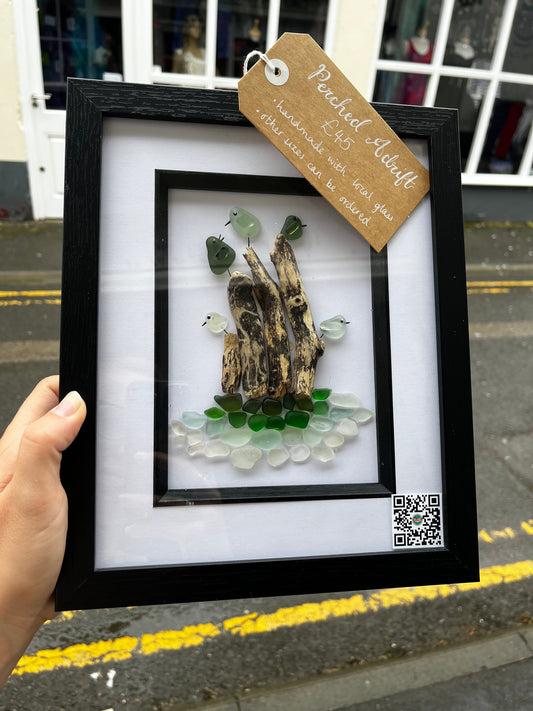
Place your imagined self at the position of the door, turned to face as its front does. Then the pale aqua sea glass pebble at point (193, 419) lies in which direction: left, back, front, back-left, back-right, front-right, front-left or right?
front

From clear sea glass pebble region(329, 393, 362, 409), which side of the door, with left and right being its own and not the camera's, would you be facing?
front

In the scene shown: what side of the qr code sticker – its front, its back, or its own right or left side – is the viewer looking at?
front

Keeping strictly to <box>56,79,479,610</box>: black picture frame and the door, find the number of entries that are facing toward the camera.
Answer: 2

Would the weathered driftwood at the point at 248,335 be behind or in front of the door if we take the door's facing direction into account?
in front

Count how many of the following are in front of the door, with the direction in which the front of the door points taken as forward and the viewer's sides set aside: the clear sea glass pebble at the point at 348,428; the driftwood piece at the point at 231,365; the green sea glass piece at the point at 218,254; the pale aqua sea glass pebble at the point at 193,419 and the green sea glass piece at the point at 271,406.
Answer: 5

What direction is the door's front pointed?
toward the camera

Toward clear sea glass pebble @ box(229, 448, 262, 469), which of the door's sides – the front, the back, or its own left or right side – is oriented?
front
